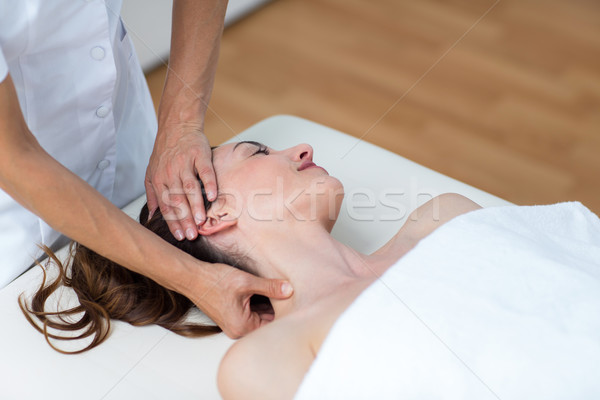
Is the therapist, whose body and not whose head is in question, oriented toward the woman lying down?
yes

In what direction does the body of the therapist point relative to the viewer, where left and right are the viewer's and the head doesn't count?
facing the viewer and to the right of the viewer
